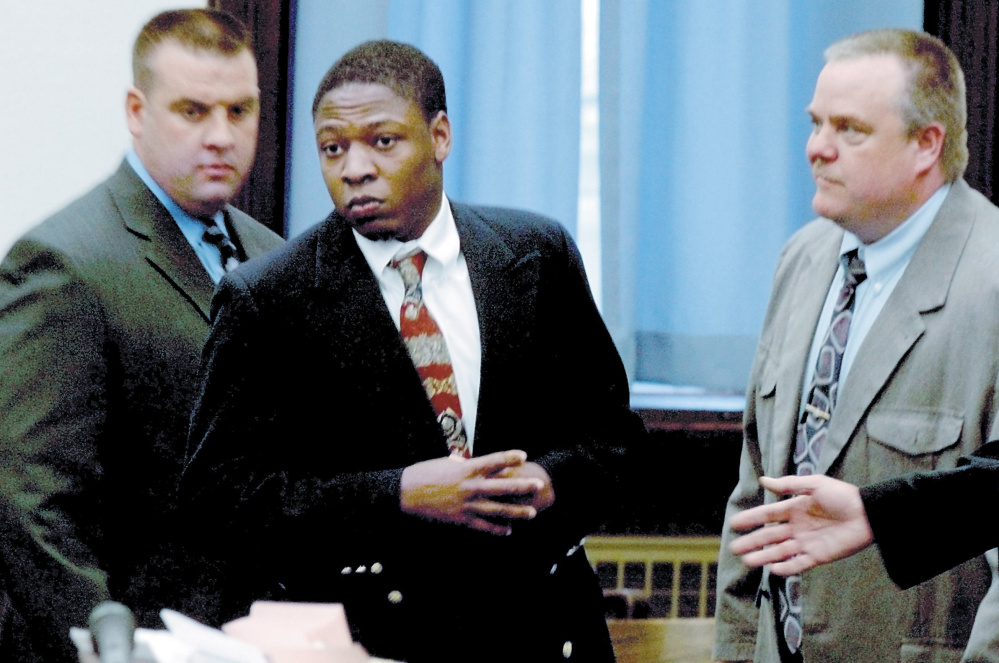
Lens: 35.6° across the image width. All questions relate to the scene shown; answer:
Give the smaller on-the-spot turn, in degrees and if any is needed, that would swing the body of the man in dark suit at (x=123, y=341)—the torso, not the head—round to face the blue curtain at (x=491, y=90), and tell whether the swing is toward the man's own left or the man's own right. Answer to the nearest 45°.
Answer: approximately 90° to the man's own left

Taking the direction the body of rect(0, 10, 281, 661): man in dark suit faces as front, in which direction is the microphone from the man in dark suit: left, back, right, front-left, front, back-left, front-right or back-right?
front-right

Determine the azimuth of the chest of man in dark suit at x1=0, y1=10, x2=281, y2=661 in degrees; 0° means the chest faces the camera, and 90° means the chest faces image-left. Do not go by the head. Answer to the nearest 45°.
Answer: approximately 315°

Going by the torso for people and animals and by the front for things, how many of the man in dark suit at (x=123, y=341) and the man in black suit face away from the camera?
0

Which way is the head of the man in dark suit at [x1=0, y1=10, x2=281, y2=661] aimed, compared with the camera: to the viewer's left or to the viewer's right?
to the viewer's right

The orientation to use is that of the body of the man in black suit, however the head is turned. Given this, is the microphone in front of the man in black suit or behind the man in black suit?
in front

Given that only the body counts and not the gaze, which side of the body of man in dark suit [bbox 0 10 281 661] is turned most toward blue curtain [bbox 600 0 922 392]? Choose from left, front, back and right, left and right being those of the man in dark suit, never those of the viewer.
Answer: left

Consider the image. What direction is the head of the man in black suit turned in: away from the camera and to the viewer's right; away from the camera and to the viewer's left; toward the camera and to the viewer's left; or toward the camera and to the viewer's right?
toward the camera and to the viewer's left
